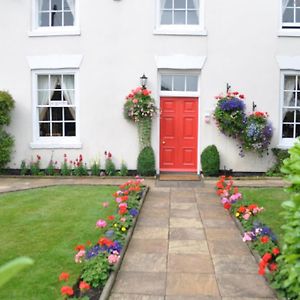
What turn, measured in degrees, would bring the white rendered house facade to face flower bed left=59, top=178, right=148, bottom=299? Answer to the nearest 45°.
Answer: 0° — it already faces it

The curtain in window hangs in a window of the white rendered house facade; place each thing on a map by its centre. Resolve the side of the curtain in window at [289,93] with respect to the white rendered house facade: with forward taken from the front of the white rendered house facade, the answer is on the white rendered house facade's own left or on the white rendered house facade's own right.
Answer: on the white rendered house facade's own left

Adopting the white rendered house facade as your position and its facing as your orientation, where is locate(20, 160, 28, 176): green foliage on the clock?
The green foliage is roughly at 3 o'clock from the white rendered house facade.

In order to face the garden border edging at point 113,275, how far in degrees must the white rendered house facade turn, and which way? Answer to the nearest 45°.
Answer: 0° — it already faces it

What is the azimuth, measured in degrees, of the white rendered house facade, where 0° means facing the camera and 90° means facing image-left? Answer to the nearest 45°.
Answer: approximately 0°

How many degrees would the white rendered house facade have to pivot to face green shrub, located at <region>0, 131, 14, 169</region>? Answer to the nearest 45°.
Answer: approximately 90° to its right

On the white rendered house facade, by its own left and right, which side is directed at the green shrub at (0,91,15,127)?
right

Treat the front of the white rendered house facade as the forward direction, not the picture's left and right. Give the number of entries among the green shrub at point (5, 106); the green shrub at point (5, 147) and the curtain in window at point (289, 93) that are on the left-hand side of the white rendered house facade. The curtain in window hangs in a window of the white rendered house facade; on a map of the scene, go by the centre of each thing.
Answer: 1
